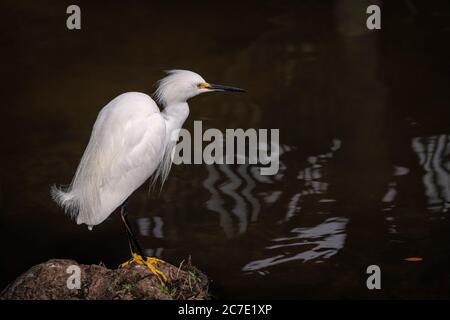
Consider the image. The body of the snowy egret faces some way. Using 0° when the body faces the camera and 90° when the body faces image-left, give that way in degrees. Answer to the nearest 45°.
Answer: approximately 270°
